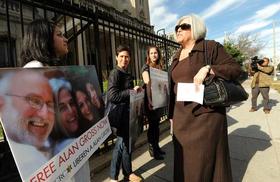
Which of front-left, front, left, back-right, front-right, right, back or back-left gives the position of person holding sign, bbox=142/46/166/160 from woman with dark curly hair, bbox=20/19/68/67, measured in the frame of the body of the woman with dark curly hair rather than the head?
front-left

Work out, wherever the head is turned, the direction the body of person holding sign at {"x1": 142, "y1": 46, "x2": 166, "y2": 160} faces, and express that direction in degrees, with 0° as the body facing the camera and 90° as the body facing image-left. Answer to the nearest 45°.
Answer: approximately 315°

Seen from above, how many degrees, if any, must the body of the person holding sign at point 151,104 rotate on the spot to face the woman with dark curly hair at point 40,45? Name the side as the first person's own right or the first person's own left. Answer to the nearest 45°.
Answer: approximately 45° to the first person's own right

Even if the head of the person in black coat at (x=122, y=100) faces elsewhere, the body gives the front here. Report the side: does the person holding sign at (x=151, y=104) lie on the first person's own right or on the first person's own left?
on the first person's own left

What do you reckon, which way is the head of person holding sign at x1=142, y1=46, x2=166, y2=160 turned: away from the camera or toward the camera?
toward the camera

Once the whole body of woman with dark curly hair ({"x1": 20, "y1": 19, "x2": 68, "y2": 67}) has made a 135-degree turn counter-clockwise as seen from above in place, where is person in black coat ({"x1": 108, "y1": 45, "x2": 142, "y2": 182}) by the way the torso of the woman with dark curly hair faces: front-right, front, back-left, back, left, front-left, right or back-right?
right

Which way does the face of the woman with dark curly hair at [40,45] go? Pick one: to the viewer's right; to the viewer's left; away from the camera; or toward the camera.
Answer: to the viewer's right

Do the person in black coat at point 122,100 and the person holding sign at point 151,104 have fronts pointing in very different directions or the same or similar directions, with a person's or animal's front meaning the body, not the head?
same or similar directions

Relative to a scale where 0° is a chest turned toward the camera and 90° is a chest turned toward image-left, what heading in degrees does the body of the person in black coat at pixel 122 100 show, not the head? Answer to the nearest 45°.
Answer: approximately 315°
